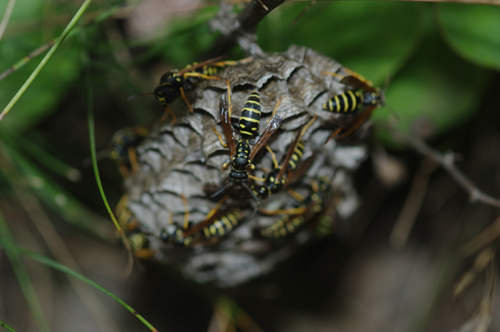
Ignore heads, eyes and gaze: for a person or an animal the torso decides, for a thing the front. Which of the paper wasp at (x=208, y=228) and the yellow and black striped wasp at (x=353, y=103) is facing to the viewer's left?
the paper wasp

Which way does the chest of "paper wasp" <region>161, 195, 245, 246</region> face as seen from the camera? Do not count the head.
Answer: to the viewer's left

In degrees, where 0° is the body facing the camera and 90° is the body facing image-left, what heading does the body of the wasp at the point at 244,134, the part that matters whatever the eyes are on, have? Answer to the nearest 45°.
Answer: approximately 0°

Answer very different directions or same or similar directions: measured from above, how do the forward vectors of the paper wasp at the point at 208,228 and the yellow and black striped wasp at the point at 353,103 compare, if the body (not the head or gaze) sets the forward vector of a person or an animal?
very different directions

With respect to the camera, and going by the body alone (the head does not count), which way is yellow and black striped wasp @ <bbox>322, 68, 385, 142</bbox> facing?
to the viewer's right

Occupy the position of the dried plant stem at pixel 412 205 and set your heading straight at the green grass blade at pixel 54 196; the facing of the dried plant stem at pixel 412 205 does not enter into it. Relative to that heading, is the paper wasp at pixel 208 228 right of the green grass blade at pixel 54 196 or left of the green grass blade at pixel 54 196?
left

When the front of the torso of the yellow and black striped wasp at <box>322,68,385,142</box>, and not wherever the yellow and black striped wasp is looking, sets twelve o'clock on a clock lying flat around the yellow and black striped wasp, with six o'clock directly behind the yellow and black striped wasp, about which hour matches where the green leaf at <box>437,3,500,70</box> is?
The green leaf is roughly at 11 o'clock from the yellow and black striped wasp.

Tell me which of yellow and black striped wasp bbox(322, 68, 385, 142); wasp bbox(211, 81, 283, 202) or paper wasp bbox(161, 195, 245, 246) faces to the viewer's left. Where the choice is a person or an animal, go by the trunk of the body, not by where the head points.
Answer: the paper wasp

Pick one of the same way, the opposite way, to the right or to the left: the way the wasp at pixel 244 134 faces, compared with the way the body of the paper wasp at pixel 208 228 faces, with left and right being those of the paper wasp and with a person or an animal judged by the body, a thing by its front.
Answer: to the left

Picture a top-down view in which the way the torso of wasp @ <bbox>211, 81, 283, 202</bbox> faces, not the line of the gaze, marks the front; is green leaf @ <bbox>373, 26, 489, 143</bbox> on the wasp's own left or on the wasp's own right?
on the wasp's own left

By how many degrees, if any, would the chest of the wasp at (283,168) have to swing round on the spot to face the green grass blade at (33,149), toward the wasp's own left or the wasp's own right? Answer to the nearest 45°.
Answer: approximately 90° to the wasp's own right
